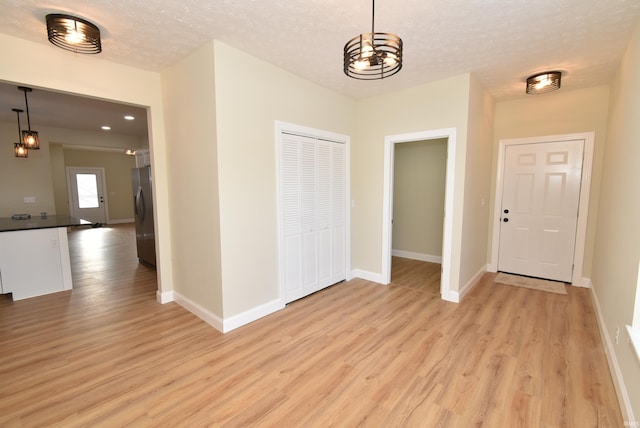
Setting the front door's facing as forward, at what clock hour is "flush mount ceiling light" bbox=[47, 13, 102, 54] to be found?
The flush mount ceiling light is roughly at 1 o'clock from the front door.

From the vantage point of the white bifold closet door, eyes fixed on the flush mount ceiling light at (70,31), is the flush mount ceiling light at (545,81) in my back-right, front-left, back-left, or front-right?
back-left

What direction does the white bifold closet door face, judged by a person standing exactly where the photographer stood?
facing the viewer and to the right of the viewer

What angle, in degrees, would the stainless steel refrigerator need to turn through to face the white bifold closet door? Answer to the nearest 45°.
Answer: approximately 90° to its left

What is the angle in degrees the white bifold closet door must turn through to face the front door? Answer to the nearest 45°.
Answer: approximately 45° to its left

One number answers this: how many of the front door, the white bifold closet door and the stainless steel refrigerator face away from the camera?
0

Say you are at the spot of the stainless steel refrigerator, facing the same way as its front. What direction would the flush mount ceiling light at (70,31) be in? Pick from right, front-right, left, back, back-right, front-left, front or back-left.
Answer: front-left

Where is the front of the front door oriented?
toward the camera

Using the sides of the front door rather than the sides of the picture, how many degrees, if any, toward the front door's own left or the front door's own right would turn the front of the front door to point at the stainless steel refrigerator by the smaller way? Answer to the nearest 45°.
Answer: approximately 45° to the front door's own right

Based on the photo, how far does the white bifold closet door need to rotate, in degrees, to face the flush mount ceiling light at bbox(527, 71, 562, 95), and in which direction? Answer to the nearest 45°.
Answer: approximately 45° to its left

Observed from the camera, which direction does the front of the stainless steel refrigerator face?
facing the viewer and to the left of the viewer

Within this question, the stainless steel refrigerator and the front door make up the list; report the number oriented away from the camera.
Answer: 0

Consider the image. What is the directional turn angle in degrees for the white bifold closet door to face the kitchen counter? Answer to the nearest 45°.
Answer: approximately 135° to its right
